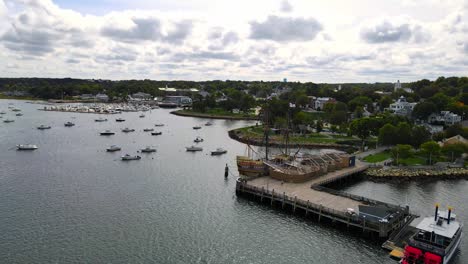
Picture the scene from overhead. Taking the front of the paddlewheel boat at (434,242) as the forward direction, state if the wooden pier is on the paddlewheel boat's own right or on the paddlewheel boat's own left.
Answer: on the paddlewheel boat's own left

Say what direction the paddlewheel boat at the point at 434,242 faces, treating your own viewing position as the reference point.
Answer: facing away from the viewer and to the right of the viewer
